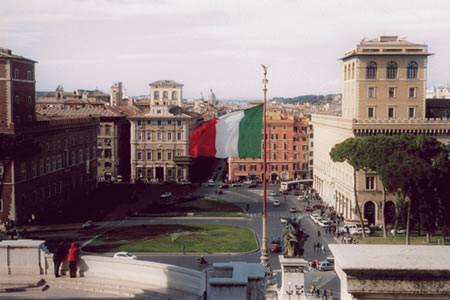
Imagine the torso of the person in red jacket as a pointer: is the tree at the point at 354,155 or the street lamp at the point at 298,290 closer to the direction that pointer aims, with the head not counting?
the tree

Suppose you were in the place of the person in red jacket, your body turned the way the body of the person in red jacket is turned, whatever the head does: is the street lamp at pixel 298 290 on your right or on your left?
on your right

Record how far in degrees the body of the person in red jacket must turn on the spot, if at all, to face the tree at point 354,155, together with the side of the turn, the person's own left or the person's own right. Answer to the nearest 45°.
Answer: approximately 45° to the person's own right

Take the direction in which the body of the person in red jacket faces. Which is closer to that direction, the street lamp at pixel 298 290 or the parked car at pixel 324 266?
the parked car

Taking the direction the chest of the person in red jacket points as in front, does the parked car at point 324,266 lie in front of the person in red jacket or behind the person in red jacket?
in front

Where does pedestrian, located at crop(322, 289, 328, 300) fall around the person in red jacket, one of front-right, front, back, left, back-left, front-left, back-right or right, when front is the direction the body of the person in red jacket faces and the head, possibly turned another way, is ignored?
front-right

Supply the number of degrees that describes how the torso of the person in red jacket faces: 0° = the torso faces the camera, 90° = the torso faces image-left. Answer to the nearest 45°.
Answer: approximately 180°
